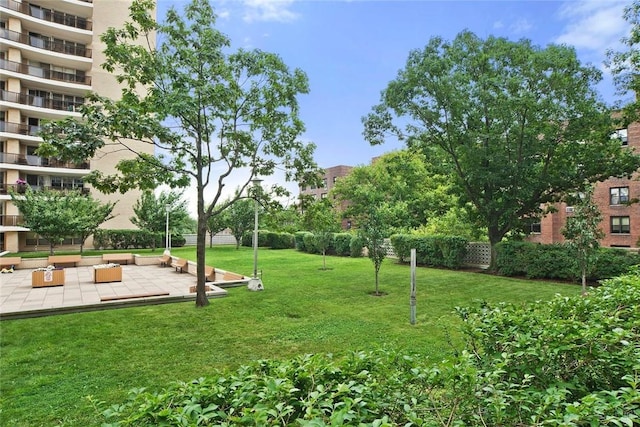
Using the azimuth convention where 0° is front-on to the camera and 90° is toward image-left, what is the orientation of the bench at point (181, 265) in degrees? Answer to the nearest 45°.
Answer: approximately 45°

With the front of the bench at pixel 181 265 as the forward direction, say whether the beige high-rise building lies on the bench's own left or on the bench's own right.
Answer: on the bench's own right

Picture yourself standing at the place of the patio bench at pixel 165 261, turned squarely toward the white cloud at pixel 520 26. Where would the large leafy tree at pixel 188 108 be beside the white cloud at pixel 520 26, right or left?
right

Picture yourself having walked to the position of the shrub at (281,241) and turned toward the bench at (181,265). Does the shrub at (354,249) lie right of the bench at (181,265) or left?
left

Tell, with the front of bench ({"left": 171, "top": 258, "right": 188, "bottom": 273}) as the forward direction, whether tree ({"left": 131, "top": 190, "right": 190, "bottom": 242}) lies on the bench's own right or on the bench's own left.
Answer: on the bench's own right

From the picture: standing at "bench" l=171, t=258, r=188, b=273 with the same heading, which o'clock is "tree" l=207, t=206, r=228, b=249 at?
The tree is roughly at 5 o'clock from the bench.

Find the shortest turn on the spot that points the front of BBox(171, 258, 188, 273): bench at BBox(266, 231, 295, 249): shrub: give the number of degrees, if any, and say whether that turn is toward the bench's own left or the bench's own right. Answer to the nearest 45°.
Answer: approximately 180°
